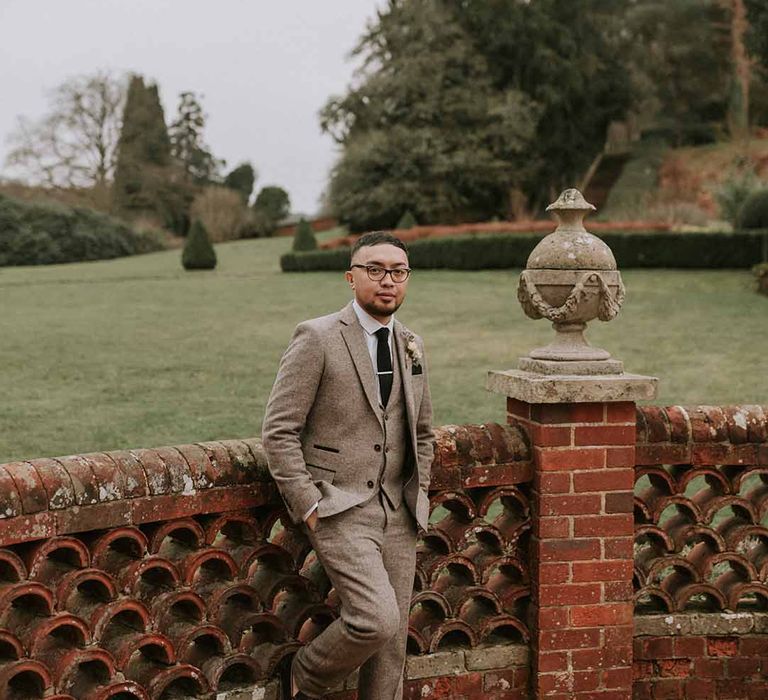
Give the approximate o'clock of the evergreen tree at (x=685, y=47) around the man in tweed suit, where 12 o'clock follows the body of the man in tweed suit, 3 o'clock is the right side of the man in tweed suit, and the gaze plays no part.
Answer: The evergreen tree is roughly at 8 o'clock from the man in tweed suit.

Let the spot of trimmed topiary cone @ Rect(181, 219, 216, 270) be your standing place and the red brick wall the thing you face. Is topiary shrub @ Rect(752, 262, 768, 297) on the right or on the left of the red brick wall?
left

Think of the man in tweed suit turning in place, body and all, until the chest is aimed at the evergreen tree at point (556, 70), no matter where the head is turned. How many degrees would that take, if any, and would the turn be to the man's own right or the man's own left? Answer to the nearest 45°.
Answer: approximately 135° to the man's own left

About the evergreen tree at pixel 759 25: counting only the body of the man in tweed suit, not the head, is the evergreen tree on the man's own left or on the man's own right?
on the man's own left

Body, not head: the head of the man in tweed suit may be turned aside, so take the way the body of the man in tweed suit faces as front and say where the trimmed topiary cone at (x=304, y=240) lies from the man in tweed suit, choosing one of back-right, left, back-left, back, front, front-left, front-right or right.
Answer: back-left

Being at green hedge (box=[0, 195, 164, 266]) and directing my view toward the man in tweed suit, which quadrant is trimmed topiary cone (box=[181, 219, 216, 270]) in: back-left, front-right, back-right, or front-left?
front-left

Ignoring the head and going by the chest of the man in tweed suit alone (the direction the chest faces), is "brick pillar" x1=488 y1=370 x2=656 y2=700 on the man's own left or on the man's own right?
on the man's own left

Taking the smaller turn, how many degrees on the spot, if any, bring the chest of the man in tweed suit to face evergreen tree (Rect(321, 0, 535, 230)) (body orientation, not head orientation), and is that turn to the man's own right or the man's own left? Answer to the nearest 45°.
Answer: approximately 135° to the man's own left

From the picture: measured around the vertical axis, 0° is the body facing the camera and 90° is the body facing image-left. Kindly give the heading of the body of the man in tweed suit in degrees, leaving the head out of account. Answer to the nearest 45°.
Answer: approximately 315°

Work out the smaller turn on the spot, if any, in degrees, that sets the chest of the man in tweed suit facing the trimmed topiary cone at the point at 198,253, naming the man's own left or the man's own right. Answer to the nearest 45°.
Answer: approximately 135° to the man's own left

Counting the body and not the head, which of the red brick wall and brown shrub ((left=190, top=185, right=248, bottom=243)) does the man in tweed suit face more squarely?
the red brick wall
